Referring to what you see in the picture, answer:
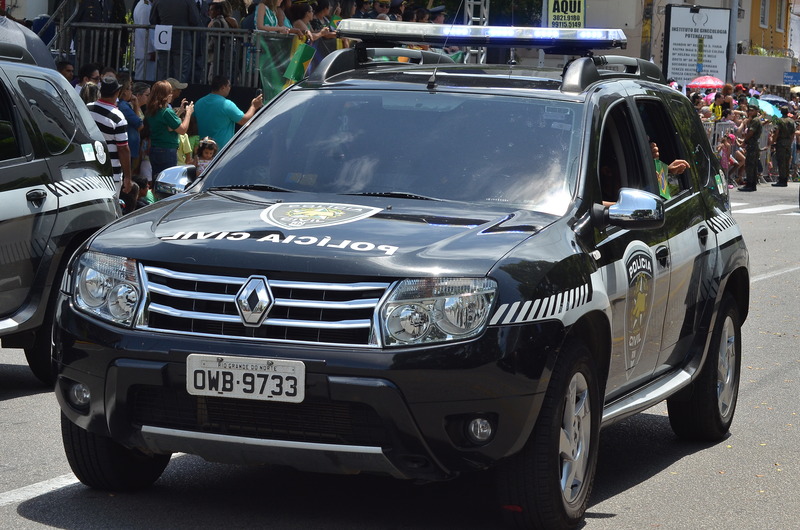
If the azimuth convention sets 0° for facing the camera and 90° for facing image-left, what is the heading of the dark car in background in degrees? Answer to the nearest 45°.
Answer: approximately 45°

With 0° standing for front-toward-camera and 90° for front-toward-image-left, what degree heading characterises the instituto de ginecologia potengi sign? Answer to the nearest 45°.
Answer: approximately 0°

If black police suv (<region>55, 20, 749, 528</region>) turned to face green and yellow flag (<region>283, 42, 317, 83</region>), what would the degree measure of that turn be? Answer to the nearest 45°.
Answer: approximately 135° to its right

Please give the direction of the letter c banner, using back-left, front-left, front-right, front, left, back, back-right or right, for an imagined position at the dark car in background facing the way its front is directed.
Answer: back-right

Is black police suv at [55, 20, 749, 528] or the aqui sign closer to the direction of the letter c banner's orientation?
the black police suv

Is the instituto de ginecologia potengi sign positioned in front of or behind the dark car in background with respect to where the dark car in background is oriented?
behind

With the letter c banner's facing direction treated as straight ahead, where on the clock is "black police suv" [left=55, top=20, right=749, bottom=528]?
The black police suv is roughly at 12 o'clock from the letter c banner.
